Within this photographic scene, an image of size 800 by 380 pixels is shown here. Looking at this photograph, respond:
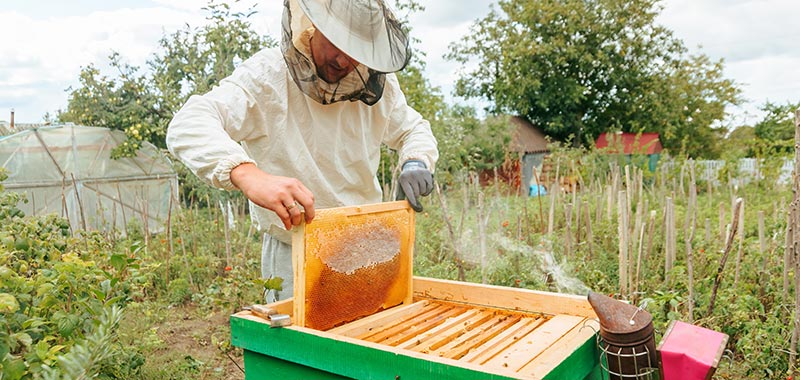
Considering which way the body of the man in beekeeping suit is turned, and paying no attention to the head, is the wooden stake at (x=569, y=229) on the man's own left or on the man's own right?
on the man's own left

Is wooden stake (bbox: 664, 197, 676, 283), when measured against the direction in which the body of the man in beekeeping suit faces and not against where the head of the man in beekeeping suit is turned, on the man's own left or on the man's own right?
on the man's own left

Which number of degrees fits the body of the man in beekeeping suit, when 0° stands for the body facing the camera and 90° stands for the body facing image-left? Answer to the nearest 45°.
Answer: approximately 315°

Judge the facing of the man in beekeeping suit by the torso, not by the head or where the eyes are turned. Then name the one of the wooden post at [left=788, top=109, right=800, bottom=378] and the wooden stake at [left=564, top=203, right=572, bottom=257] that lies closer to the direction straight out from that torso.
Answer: the wooden post

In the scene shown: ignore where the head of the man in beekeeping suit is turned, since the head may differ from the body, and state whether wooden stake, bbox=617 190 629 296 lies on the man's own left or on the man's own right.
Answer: on the man's own left

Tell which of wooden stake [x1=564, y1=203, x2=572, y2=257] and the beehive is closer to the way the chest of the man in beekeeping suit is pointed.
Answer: the beehive

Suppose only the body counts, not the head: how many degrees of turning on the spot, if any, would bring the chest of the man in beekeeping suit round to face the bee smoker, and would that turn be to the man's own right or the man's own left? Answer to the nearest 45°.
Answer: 0° — they already face it
